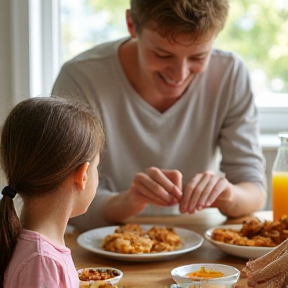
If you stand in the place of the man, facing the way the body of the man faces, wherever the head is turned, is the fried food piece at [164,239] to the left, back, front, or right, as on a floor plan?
front

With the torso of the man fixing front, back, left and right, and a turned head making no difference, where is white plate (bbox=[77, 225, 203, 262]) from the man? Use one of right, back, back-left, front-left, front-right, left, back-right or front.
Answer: front

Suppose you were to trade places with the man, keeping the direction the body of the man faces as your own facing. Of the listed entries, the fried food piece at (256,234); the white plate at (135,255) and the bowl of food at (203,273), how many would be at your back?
0

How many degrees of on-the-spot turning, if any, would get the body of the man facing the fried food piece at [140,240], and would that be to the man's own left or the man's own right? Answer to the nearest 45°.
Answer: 0° — they already face it

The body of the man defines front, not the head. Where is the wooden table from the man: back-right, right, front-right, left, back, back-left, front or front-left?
front

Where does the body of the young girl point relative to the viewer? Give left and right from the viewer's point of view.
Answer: facing away from the viewer and to the right of the viewer

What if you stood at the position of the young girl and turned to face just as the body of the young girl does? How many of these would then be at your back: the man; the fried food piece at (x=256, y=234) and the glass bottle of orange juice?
0

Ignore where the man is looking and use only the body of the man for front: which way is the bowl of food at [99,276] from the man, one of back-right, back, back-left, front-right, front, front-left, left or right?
front

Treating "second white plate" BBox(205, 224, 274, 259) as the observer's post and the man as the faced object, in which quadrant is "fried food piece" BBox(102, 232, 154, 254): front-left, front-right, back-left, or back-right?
front-left

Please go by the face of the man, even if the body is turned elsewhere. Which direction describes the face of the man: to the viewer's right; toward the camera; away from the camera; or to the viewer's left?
toward the camera

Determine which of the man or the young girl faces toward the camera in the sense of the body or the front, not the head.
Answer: the man

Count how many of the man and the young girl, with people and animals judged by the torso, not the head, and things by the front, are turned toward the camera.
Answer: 1

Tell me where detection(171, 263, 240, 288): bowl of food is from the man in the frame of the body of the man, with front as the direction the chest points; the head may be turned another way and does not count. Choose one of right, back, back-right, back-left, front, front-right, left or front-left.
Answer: front

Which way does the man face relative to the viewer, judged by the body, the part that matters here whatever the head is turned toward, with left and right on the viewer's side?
facing the viewer
